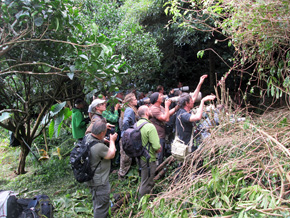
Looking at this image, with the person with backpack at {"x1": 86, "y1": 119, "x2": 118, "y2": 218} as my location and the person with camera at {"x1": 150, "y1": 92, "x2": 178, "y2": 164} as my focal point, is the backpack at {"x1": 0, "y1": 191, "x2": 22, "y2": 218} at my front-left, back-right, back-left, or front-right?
back-left

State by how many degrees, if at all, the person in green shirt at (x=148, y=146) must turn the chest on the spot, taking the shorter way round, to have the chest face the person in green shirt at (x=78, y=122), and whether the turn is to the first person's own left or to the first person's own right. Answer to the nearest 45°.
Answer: approximately 90° to the first person's own left

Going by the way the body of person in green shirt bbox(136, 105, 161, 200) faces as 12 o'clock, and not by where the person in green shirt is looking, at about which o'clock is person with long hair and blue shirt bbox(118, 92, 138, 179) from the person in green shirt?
The person with long hair and blue shirt is roughly at 10 o'clock from the person in green shirt.
